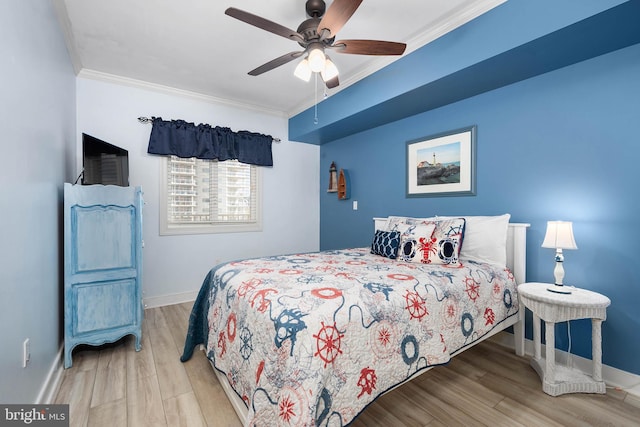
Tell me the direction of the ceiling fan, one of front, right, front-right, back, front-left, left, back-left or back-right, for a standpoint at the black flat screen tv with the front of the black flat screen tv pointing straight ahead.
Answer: front

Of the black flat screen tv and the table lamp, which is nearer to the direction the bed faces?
the black flat screen tv

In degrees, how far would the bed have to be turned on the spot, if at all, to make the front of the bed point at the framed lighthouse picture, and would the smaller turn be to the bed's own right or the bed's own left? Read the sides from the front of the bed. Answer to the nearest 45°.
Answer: approximately 180°

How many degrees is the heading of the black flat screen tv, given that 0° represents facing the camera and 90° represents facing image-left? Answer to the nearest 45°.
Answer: approximately 315°

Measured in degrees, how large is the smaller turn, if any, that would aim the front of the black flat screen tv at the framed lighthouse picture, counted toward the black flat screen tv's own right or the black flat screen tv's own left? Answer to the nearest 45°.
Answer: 0° — it already faces it

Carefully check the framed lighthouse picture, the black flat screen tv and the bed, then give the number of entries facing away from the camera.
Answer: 0

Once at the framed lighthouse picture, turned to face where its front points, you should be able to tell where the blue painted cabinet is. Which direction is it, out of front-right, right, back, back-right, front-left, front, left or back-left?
front

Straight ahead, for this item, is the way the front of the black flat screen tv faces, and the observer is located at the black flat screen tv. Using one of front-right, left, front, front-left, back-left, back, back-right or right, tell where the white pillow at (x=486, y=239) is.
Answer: front

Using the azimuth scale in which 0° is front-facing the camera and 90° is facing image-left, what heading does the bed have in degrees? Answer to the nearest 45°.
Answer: approximately 45°

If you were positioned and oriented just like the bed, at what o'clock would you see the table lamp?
The table lamp is roughly at 7 o'clock from the bed.

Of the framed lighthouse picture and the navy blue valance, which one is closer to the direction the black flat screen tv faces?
the framed lighthouse picture

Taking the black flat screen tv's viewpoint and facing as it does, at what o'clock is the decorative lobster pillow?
The decorative lobster pillow is roughly at 12 o'clock from the black flat screen tv.

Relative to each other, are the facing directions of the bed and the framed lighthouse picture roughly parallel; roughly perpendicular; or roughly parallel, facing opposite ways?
roughly parallel

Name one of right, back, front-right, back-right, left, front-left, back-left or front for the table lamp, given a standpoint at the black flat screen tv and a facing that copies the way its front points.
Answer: front

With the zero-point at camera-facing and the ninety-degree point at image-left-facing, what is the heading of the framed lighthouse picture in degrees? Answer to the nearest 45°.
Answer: approximately 45°
